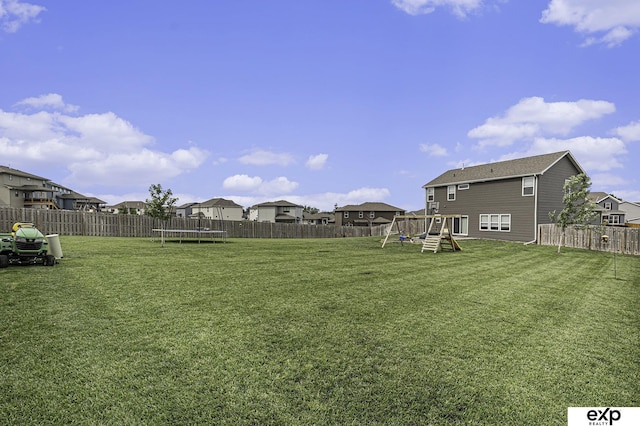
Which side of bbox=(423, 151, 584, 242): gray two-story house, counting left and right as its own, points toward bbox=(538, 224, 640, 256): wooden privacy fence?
right

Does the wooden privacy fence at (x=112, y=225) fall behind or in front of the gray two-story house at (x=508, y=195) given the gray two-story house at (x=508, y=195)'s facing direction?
behind

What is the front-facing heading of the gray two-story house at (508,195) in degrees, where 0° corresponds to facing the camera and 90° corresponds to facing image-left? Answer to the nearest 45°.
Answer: approximately 225°

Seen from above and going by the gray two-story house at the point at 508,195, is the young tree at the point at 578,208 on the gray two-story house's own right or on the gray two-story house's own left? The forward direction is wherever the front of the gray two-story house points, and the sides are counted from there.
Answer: on the gray two-story house's own right

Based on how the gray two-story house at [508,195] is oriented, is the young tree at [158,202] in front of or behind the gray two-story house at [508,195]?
behind

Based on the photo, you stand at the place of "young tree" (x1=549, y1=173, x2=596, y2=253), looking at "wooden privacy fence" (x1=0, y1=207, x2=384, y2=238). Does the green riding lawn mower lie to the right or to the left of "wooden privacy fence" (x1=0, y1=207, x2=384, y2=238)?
left

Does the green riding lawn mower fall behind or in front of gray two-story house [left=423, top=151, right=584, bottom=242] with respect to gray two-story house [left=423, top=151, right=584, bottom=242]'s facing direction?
behind
